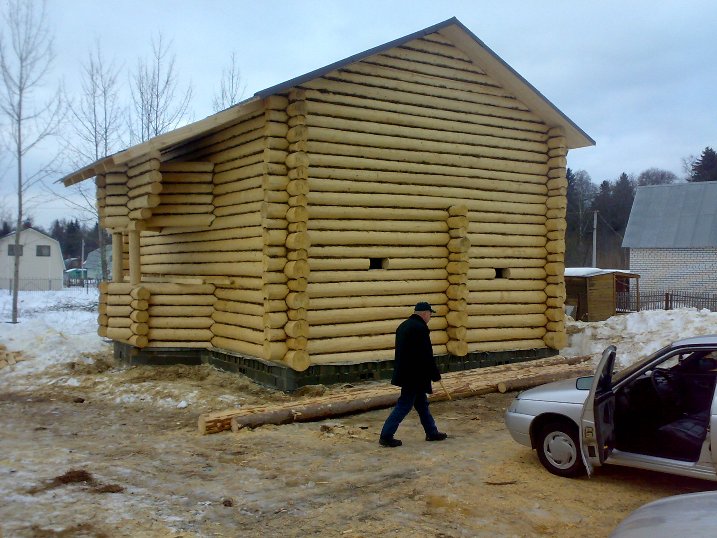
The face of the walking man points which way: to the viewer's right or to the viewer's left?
to the viewer's right

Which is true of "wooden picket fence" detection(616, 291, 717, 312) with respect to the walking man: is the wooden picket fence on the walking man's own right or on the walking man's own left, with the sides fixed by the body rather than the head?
on the walking man's own left

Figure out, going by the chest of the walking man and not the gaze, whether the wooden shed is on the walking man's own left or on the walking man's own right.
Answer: on the walking man's own left

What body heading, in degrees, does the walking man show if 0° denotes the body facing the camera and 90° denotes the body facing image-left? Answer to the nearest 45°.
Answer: approximately 270°

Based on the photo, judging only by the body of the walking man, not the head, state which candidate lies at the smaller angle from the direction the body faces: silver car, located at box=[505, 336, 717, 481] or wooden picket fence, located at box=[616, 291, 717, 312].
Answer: the silver car

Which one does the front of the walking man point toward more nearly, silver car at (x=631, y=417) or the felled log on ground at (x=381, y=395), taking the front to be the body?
the silver car

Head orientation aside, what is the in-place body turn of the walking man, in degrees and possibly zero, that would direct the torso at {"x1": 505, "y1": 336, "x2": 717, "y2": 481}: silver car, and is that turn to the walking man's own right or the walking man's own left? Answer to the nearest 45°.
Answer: approximately 45° to the walking man's own right

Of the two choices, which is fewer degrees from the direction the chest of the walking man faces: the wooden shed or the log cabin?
the wooden shed

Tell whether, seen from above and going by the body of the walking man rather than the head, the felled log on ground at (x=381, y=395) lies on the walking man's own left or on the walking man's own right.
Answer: on the walking man's own left

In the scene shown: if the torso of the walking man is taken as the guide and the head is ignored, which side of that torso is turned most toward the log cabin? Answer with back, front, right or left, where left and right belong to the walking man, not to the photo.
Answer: left

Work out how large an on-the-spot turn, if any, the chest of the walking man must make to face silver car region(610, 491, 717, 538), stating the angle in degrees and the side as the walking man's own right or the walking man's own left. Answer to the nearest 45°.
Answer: approximately 90° to the walking man's own right
